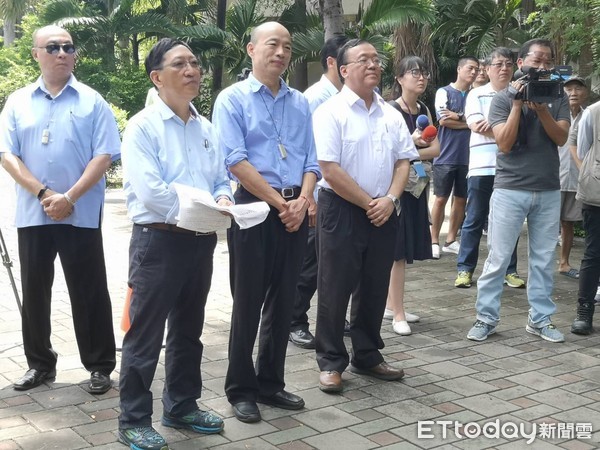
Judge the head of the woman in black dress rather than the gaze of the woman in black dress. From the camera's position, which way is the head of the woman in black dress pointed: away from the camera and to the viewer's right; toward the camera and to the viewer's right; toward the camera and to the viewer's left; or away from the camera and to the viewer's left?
toward the camera and to the viewer's right

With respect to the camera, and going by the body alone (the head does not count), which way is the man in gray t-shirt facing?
toward the camera

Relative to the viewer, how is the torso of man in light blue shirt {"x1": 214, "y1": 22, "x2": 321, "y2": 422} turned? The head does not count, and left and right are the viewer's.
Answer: facing the viewer and to the right of the viewer

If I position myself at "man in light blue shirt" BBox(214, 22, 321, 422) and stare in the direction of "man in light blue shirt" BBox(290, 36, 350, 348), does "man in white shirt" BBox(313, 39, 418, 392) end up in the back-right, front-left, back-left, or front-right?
front-right

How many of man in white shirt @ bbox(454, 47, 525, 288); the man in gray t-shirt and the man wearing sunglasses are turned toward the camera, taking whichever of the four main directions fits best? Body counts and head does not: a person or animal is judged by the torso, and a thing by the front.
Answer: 3

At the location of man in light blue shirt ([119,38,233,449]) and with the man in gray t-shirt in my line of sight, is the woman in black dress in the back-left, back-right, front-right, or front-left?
front-left

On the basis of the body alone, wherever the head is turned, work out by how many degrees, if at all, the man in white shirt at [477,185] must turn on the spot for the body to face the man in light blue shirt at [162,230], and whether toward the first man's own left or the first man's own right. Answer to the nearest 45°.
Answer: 0° — they already face them

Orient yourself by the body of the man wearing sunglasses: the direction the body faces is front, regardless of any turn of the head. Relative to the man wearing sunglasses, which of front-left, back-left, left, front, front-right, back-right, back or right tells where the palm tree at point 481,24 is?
back-left

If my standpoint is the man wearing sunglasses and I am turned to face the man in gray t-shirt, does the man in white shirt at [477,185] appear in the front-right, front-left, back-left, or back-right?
front-left

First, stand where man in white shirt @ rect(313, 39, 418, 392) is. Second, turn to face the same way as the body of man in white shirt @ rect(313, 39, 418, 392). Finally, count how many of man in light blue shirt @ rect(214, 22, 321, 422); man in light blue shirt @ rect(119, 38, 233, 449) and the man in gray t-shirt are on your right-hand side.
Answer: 2

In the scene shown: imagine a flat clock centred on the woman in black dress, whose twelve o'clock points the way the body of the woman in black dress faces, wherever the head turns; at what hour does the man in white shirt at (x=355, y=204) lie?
The man in white shirt is roughly at 2 o'clock from the woman in black dress.

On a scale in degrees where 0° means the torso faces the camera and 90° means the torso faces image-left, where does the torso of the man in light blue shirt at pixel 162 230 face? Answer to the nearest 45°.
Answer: approximately 315°

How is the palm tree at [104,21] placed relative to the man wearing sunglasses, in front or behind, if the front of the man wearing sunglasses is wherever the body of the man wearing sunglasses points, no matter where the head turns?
behind

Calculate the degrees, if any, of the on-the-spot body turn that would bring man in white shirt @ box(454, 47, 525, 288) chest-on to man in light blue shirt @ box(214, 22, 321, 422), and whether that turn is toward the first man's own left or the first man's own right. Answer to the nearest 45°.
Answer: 0° — they already face them
